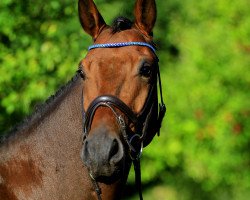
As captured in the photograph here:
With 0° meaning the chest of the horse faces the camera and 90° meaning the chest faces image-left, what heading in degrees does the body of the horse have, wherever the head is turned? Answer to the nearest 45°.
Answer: approximately 315°
